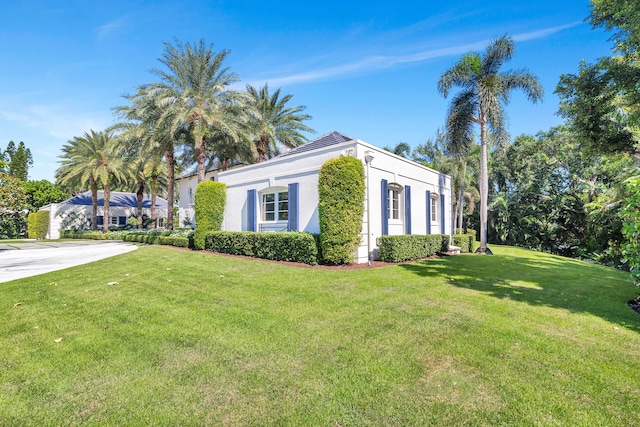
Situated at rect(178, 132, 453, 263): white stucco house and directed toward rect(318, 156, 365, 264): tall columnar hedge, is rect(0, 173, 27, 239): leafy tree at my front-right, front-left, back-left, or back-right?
back-right
